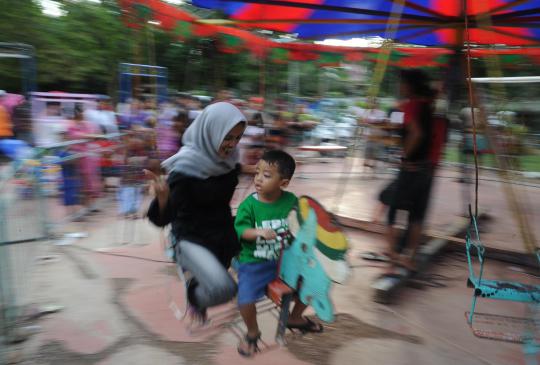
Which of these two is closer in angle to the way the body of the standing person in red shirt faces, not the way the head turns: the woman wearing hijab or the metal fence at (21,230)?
the metal fence

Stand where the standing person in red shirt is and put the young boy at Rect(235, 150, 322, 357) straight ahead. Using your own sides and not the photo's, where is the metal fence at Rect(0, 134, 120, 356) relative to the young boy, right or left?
right

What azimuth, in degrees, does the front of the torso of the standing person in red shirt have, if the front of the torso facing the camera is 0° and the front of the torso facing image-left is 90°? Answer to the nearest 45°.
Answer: approximately 90°

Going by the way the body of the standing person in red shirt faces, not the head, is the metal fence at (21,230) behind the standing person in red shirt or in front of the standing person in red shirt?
in front

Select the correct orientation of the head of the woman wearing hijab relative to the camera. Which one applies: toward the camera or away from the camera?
toward the camera

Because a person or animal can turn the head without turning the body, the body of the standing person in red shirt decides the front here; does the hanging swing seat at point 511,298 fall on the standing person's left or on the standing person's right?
on the standing person's left

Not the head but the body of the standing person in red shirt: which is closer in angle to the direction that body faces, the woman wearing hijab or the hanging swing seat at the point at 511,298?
the woman wearing hijab

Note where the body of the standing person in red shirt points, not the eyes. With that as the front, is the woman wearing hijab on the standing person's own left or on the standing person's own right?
on the standing person's own left

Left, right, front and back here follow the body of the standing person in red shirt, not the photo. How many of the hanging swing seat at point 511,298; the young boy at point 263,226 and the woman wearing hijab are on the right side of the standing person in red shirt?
0

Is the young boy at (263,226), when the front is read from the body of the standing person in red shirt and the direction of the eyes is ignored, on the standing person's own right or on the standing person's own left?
on the standing person's own left
